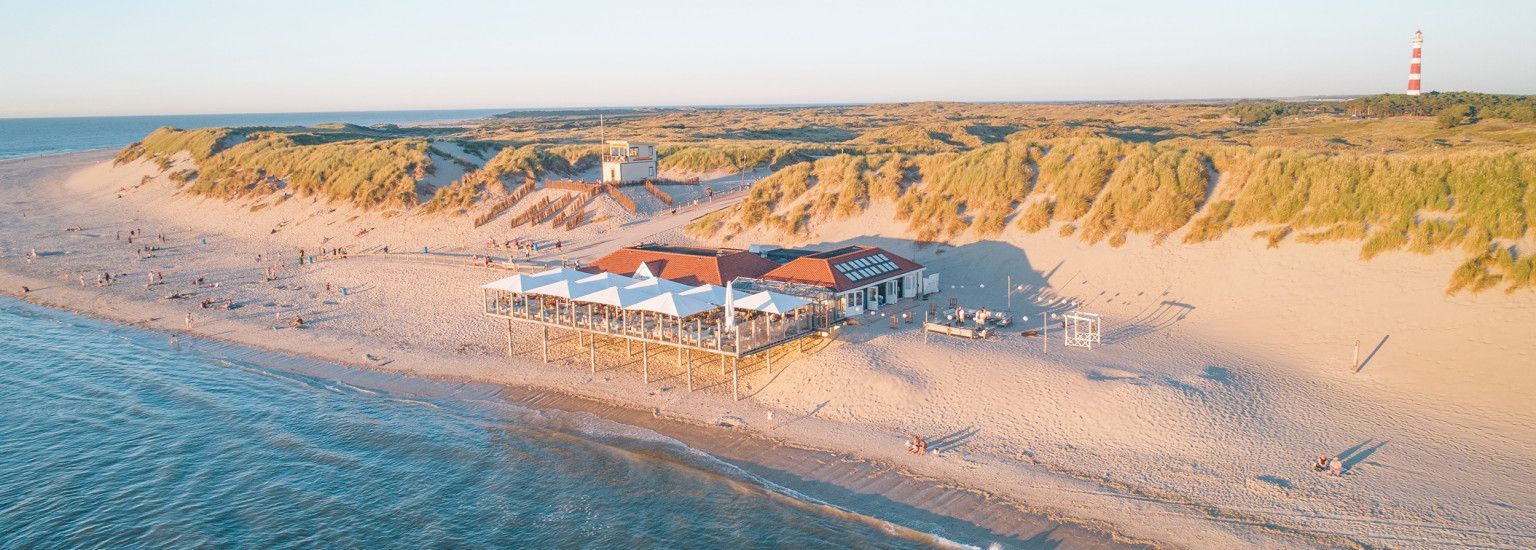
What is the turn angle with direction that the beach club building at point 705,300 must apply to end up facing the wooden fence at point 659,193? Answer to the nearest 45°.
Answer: approximately 135° to its right

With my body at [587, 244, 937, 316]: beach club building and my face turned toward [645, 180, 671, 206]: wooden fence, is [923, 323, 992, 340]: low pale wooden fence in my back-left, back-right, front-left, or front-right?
back-right

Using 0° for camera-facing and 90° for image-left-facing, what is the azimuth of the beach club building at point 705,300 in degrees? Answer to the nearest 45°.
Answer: approximately 45°

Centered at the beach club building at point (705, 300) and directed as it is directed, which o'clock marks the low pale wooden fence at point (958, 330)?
The low pale wooden fence is roughly at 8 o'clock from the beach club building.

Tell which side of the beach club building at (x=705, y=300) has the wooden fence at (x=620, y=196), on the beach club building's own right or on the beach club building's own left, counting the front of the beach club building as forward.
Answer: on the beach club building's own right
